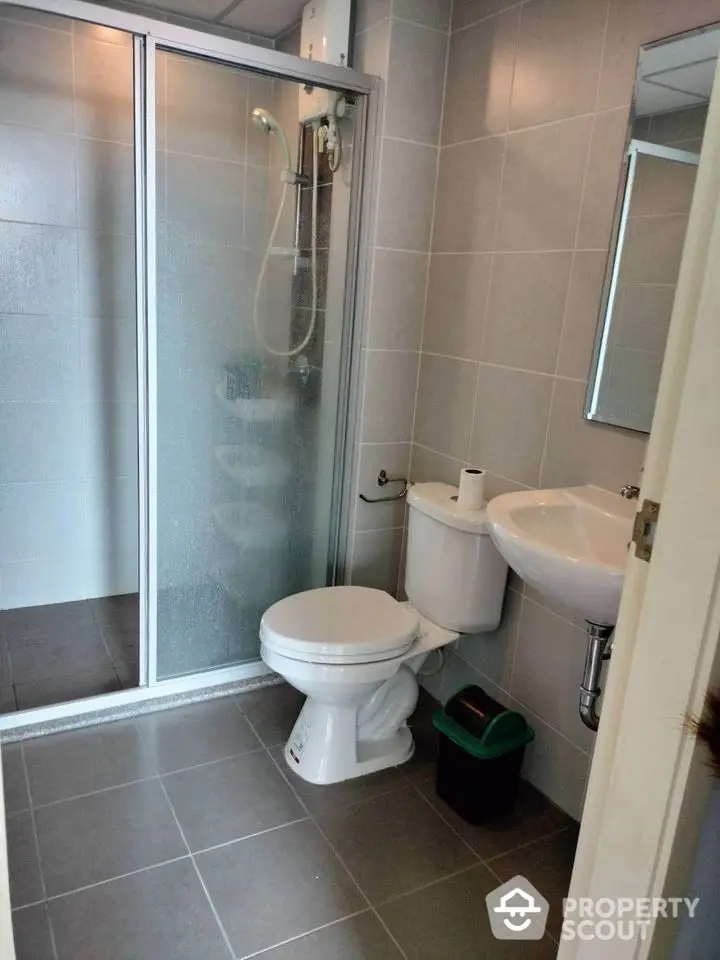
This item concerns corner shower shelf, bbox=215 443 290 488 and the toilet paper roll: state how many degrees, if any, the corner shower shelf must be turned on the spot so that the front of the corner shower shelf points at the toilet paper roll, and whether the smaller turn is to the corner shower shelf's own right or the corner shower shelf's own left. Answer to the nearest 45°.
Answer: approximately 90° to the corner shower shelf's own left

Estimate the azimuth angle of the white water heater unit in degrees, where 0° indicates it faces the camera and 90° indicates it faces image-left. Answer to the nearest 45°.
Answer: approximately 45°

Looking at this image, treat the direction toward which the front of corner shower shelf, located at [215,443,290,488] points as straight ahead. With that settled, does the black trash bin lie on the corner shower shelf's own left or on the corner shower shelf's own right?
on the corner shower shelf's own left

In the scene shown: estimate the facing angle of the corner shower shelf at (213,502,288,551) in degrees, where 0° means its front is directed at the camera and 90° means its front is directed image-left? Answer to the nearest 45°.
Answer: approximately 45°

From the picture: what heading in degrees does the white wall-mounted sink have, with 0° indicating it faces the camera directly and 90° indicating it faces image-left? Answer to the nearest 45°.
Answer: approximately 45°

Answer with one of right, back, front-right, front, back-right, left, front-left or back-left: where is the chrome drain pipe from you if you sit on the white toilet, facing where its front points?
left

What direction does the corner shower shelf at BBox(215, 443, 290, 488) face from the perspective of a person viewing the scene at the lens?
facing the viewer and to the left of the viewer

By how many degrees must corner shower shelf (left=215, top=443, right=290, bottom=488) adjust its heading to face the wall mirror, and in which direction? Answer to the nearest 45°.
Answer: approximately 90° to its left

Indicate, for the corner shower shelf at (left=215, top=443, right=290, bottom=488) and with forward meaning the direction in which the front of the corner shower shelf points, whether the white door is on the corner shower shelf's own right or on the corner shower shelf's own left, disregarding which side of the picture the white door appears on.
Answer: on the corner shower shelf's own left

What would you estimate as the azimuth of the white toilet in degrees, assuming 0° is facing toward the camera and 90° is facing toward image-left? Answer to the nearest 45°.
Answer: approximately 45°
